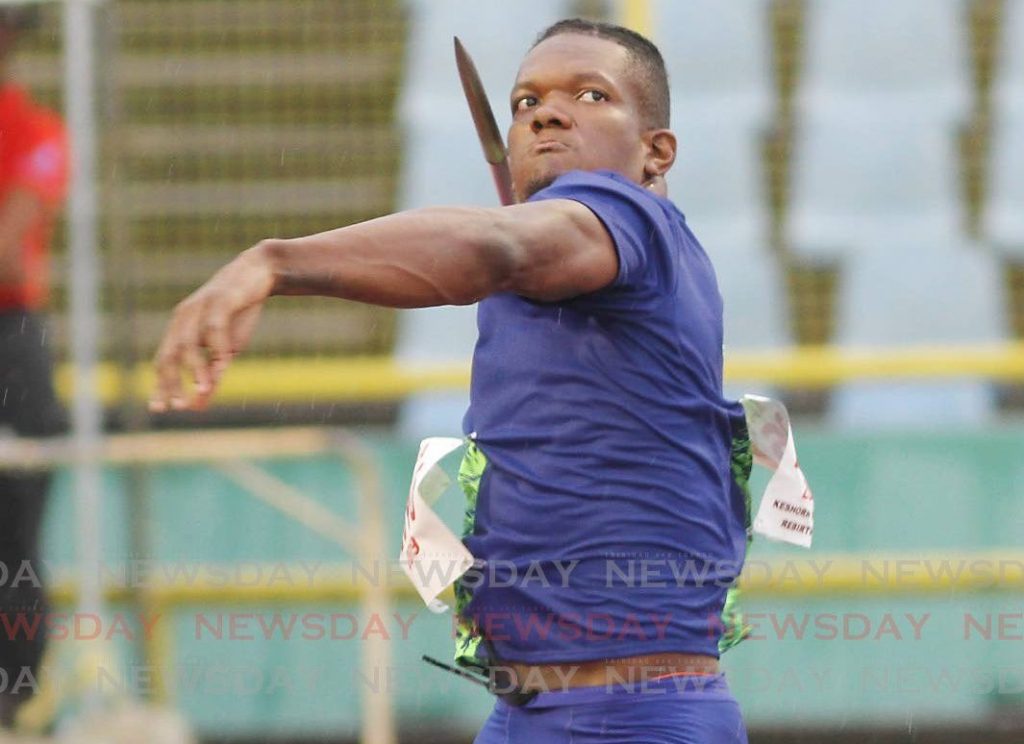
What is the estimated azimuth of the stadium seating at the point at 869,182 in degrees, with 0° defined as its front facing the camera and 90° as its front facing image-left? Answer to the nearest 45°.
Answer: approximately 0°

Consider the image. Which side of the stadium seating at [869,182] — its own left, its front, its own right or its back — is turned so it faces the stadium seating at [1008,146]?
left

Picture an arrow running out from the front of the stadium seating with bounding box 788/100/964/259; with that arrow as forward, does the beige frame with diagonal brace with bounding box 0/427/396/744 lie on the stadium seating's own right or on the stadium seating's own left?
on the stadium seating's own right

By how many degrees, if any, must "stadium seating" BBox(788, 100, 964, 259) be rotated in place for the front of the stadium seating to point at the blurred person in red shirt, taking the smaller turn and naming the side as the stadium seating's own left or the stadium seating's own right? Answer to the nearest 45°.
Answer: approximately 45° to the stadium seating's own right

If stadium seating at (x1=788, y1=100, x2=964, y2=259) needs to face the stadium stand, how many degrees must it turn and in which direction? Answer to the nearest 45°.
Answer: approximately 90° to its right
